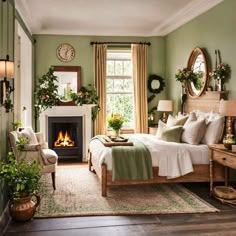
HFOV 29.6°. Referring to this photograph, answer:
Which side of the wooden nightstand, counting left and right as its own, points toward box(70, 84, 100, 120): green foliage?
right

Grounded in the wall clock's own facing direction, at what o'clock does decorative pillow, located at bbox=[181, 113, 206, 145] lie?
The decorative pillow is roughly at 11 o'clock from the wall clock.

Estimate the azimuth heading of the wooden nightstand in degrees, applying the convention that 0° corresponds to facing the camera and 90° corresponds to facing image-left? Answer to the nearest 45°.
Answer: approximately 45°

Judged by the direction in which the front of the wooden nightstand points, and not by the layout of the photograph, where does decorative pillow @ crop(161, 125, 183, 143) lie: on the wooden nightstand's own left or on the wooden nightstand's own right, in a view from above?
on the wooden nightstand's own right

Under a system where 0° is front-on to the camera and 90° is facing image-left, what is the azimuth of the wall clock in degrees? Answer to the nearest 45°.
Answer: approximately 0°

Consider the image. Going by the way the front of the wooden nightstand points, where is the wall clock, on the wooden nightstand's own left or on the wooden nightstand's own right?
on the wooden nightstand's own right
